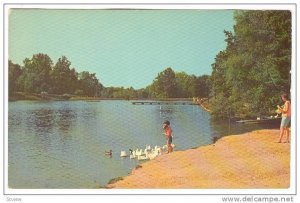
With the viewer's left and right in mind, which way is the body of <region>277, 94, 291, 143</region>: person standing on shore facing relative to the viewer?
facing to the left of the viewer

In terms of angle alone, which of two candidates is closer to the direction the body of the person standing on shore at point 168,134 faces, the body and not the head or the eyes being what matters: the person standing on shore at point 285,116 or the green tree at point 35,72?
the green tree

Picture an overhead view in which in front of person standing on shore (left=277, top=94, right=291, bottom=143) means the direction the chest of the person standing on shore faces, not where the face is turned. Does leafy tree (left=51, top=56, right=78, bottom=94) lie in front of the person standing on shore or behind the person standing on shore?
in front

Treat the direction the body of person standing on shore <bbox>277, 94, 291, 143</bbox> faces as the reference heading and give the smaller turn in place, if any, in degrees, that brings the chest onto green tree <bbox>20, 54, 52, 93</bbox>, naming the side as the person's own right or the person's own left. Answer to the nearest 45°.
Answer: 0° — they already face it

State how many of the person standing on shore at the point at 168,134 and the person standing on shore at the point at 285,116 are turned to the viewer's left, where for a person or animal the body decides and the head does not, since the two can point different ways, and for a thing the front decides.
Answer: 2

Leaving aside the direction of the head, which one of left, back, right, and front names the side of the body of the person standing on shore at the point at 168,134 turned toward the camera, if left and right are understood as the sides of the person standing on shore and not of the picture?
left

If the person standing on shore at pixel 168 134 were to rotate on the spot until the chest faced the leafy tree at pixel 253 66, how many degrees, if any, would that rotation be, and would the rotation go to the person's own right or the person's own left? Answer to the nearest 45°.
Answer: approximately 180°

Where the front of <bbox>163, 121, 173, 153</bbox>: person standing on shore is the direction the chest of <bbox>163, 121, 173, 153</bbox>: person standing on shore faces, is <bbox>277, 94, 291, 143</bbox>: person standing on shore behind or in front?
behind
